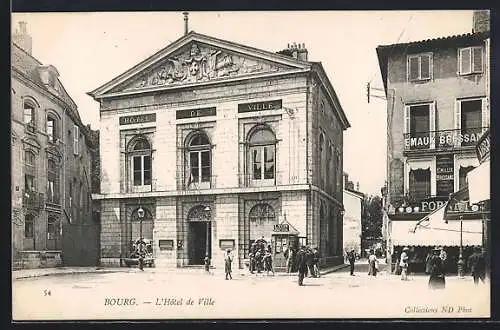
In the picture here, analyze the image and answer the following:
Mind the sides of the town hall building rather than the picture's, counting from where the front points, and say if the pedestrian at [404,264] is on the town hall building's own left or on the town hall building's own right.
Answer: on the town hall building's own left

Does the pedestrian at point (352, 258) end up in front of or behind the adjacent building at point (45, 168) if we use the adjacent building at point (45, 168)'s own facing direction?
in front

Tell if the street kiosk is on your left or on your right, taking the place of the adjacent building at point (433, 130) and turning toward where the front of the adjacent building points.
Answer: on your right

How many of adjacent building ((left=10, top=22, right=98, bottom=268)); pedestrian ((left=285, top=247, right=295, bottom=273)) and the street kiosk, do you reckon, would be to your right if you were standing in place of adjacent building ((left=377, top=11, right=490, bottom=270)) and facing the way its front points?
3

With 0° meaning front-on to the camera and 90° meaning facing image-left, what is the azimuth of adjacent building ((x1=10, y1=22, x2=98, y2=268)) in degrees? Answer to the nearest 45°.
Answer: approximately 315°

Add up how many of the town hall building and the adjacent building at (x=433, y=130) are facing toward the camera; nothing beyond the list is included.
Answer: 2

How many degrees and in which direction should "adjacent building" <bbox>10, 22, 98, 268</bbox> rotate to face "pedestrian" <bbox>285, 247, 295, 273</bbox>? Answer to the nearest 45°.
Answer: approximately 45° to its left

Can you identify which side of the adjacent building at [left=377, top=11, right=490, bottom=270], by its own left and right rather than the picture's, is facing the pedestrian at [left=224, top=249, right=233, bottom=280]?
right

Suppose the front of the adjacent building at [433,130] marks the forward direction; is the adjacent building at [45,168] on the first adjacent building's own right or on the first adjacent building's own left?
on the first adjacent building's own right

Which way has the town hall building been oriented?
toward the camera
